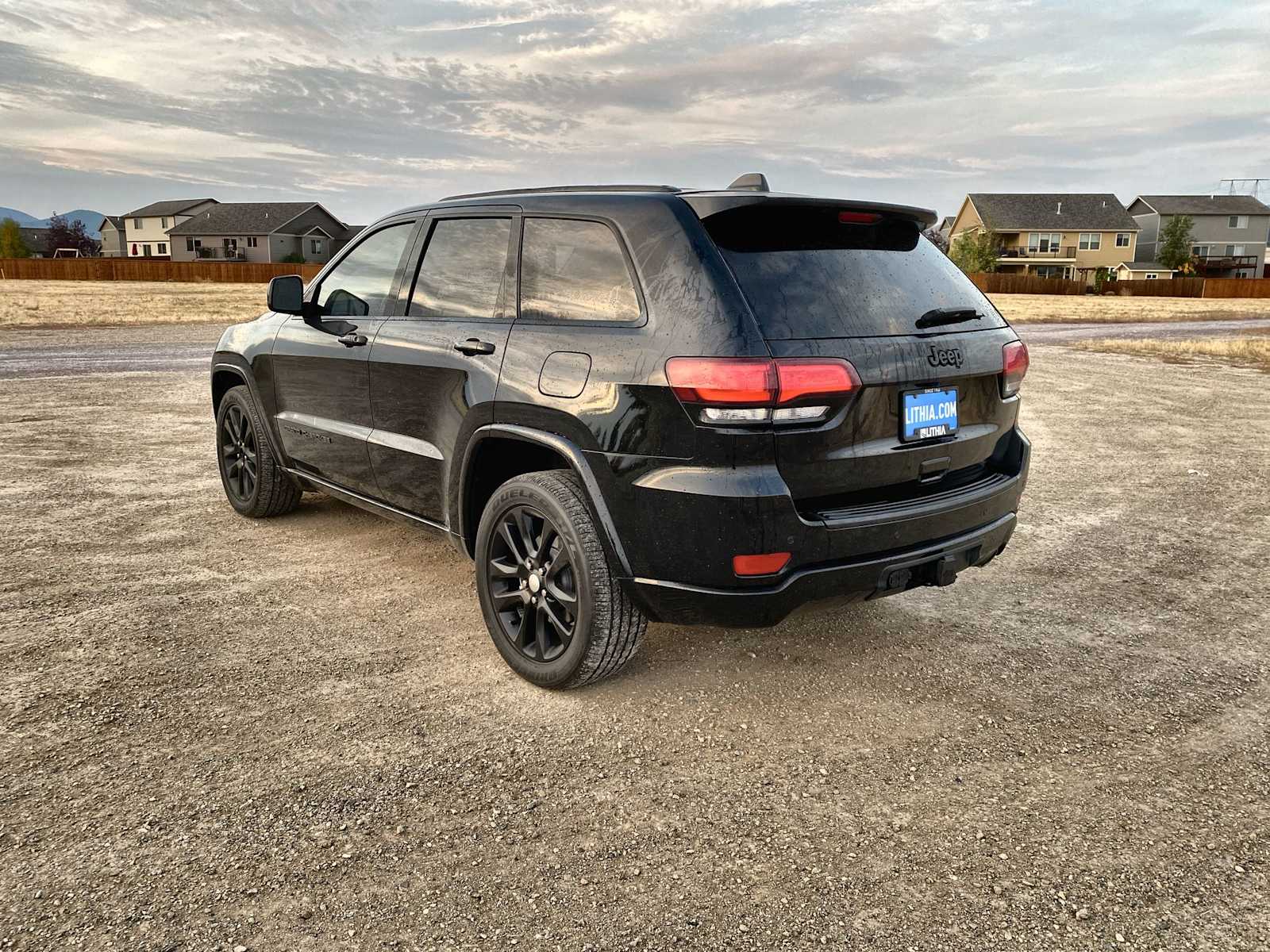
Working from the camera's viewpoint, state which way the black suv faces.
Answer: facing away from the viewer and to the left of the viewer
